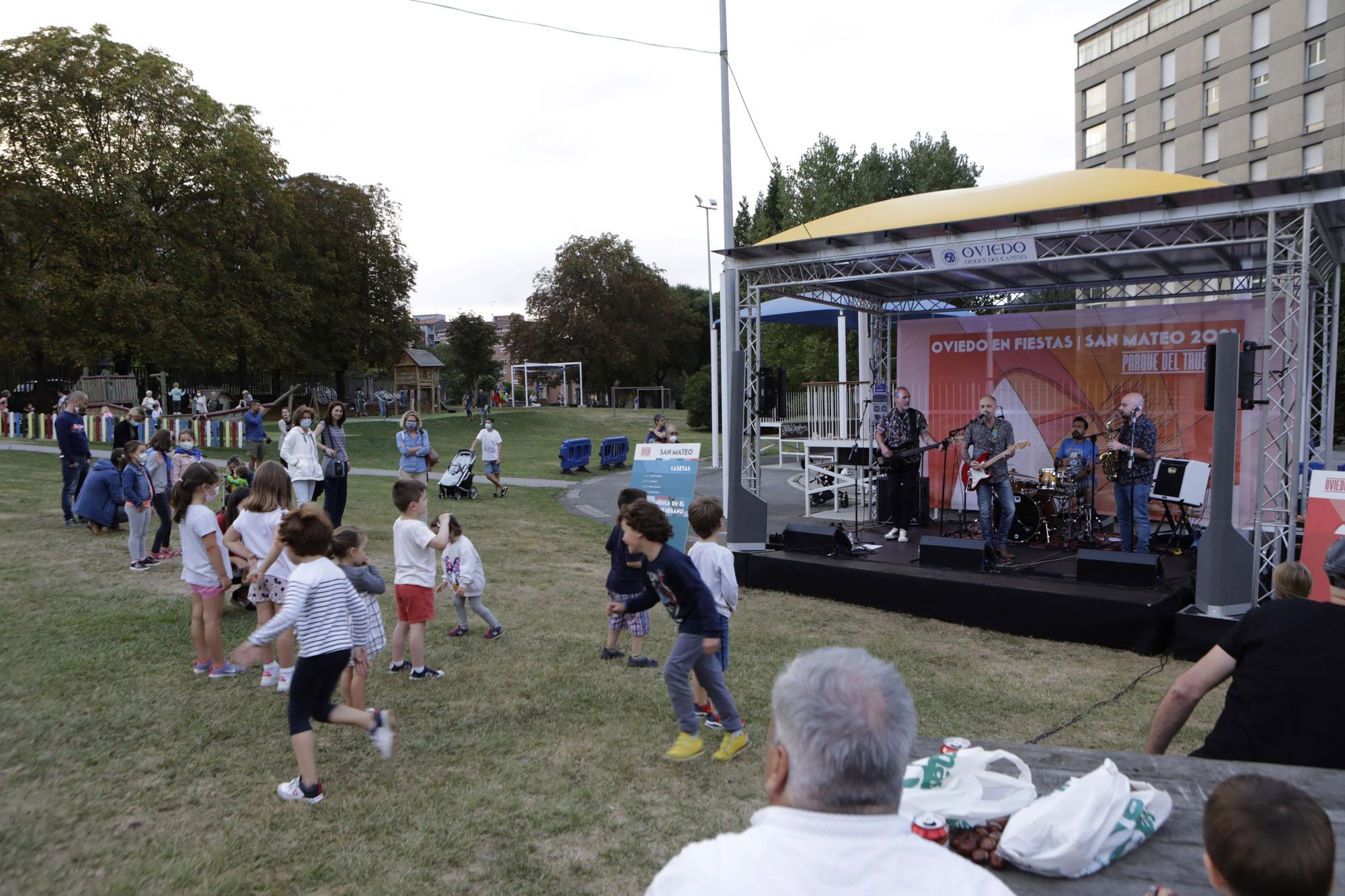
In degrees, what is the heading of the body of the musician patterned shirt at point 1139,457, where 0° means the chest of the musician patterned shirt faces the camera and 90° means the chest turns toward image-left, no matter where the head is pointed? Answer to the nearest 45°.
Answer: approximately 45°

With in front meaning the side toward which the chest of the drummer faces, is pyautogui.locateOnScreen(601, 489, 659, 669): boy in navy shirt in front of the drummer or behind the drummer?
in front

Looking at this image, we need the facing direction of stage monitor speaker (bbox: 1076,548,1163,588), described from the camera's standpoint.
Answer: facing away from the viewer and to the right of the viewer

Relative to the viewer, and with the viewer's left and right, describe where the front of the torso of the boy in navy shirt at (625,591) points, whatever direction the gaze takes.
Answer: facing to the right of the viewer

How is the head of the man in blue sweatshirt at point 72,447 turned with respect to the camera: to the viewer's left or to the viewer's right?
to the viewer's right

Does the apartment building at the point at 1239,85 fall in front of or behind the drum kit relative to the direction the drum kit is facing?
behind

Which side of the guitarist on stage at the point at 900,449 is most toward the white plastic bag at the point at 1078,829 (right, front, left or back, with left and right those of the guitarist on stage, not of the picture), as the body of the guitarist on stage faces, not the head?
front

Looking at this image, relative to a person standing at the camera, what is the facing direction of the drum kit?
facing the viewer and to the left of the viewer

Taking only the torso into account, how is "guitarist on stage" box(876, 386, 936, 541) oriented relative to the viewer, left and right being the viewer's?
facing the viewer

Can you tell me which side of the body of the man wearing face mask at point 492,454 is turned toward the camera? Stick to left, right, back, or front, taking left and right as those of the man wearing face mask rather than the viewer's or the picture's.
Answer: front

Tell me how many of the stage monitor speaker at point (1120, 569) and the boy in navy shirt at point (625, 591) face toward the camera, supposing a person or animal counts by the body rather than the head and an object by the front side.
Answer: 0

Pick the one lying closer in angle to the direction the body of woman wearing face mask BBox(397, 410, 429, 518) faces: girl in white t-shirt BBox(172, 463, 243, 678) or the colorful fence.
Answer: the girl in white t-shirt

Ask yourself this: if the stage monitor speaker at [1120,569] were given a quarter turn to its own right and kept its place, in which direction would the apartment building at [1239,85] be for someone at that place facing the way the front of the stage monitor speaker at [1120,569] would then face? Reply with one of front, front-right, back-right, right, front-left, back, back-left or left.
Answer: back-left

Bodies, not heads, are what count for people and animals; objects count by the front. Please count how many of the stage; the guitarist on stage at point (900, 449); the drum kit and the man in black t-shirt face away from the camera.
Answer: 1

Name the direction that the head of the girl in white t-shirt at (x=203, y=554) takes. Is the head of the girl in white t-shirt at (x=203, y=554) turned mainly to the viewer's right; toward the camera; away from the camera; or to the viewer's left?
to the viewer's right

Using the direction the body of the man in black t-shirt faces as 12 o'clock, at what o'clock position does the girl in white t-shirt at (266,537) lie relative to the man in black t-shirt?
The girl in white t-shirt is roughly at 9 o'clock from the man in black t-shirt.
